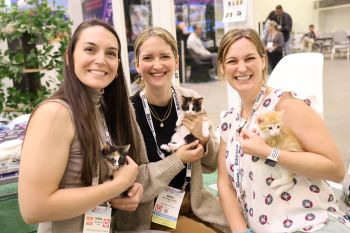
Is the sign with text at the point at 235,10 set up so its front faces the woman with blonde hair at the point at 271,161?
yes

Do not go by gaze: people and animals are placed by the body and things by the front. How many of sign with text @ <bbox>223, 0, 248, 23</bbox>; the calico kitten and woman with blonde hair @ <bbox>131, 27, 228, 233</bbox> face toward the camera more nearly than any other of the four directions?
3

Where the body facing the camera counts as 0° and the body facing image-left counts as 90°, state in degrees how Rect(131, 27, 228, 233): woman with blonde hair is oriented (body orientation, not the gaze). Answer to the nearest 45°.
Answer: approximately 0°

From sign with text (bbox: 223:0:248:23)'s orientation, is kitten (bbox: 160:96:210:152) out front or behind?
out front

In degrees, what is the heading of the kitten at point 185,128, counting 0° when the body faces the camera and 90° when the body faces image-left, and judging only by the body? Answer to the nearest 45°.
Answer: approximately 0°

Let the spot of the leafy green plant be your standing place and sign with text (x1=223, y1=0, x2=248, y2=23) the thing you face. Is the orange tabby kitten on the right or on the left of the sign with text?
right

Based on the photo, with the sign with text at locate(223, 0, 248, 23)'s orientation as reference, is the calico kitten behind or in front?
in front

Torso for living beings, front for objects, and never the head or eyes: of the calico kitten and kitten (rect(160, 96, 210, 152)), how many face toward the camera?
2

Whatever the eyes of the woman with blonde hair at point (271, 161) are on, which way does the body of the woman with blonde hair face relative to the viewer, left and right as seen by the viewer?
facing the viewer and to the left of the viewer

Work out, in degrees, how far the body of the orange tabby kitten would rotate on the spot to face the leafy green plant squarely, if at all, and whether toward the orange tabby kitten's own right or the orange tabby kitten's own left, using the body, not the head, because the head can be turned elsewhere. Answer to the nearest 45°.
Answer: approximately 90° to the orange tabby kitten's own right
